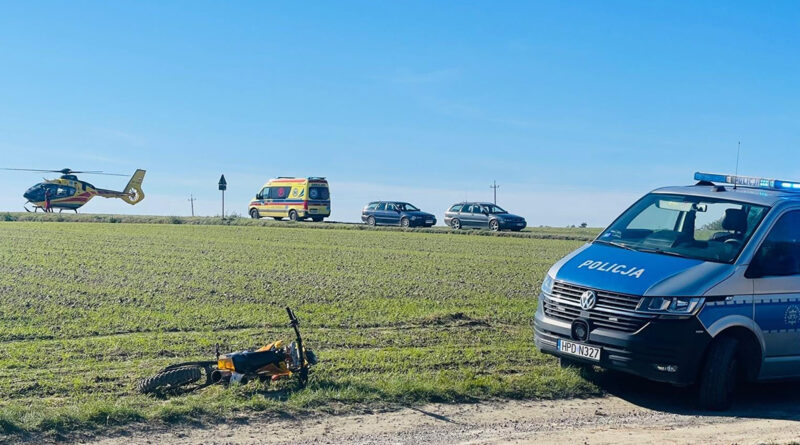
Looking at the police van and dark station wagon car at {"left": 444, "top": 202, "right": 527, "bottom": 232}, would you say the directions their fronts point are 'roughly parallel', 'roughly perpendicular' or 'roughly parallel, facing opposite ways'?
roughly perpendicular

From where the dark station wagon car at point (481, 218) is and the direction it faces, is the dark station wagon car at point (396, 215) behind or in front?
behind

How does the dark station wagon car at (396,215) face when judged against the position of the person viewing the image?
facing the viewer and to the right of the viewer

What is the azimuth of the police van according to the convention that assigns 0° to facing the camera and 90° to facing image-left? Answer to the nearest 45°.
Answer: approximately 45°

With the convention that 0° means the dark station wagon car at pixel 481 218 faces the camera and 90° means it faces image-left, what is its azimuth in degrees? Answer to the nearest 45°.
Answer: approximately 315°

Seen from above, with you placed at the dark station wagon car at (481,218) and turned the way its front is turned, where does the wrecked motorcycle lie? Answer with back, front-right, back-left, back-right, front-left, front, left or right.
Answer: front-right

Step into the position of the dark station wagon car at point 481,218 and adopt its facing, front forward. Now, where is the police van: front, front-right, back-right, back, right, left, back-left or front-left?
front-right

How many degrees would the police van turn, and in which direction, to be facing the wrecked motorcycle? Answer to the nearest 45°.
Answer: approximately 45° to its right

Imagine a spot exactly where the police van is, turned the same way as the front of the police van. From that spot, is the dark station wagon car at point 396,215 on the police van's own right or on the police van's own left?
on the police van's own right

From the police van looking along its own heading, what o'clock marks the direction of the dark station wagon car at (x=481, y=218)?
The dark station wagon car is roughly at 4 o'clock from the police van.

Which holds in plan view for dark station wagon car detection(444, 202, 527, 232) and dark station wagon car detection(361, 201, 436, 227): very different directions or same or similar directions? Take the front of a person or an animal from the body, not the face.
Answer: same or similar directions
